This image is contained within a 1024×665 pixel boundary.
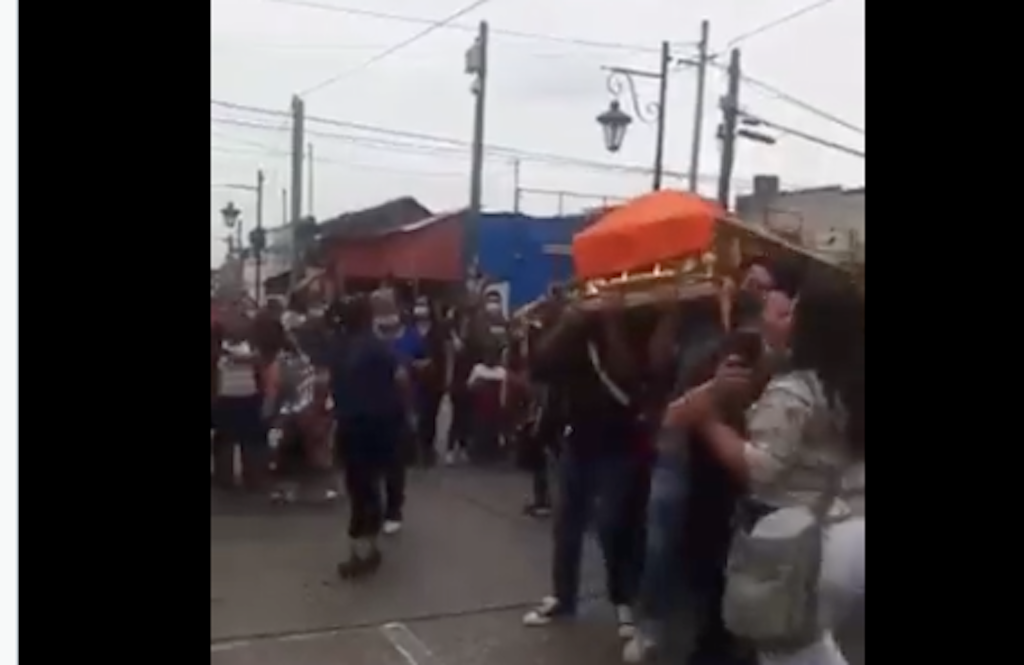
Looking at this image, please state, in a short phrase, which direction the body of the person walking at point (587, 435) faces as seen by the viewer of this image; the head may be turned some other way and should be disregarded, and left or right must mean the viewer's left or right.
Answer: facing the viewer and to the left of the viewer
